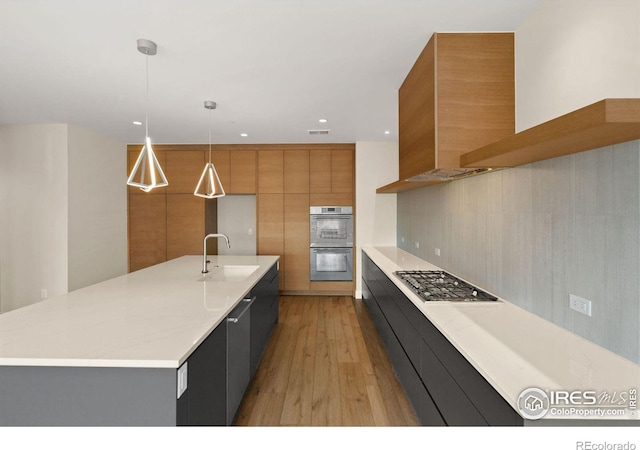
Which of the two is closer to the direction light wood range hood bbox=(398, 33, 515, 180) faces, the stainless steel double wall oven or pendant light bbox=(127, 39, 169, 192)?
the pendant light

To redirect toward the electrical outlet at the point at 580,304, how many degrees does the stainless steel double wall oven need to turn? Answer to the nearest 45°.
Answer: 0° — it already faces it

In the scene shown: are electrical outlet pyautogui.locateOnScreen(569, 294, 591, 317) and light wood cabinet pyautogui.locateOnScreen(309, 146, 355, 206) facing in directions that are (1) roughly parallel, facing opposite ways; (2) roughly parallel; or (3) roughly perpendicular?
roughly perpendicular

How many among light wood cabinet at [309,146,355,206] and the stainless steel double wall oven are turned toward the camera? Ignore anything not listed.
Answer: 2

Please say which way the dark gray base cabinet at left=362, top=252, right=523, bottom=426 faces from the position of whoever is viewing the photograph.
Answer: facing to the left of the viewer

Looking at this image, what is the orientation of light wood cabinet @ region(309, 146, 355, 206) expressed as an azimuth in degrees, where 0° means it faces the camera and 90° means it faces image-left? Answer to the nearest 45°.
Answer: approximately 0°
